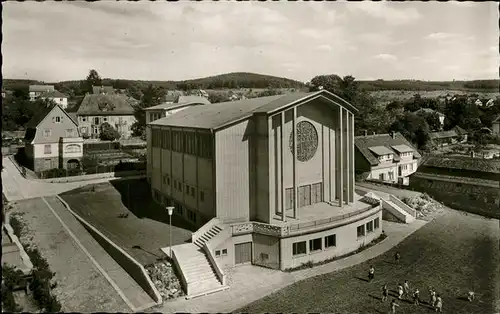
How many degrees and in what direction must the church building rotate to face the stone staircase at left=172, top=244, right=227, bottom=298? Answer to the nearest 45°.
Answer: approximately 90° to its right

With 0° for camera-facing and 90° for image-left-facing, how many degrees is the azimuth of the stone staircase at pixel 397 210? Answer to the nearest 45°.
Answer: approximately 315°

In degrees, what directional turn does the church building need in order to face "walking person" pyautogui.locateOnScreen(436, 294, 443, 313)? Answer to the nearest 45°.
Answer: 0° — it already faces them

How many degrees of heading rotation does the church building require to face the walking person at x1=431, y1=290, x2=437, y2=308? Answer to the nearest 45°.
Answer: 0° — it already faces them

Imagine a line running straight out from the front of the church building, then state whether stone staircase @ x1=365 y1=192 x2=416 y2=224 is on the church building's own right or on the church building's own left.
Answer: on the church building's own left

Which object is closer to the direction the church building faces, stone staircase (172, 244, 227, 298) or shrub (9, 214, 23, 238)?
the stone staircase

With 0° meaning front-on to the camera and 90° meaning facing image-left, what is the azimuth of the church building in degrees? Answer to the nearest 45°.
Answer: approximately 315°

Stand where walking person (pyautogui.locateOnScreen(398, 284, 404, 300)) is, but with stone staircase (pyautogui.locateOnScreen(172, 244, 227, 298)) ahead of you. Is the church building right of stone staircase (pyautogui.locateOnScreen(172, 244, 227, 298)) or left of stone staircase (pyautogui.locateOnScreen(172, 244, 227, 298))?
right
